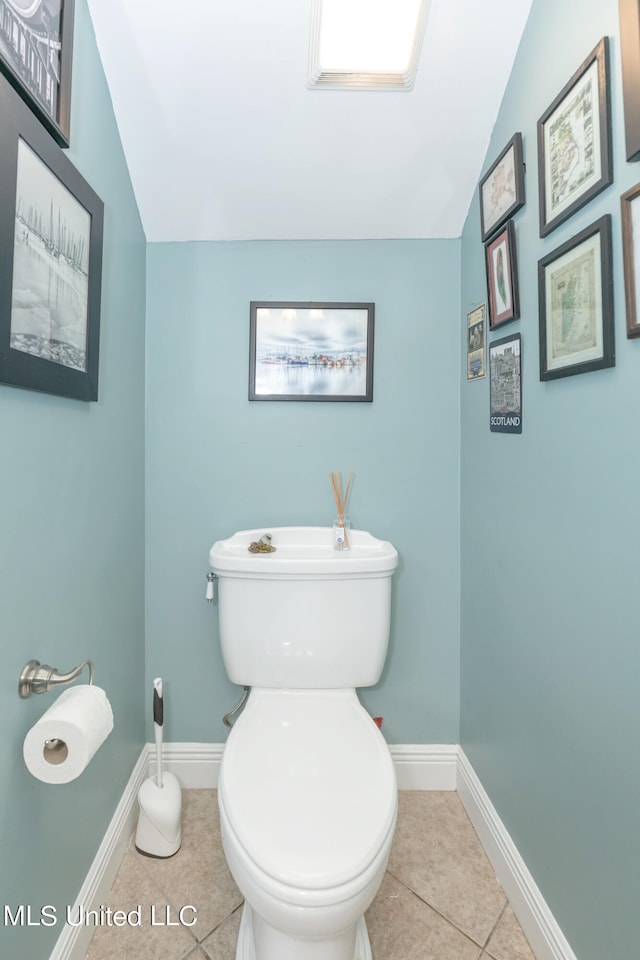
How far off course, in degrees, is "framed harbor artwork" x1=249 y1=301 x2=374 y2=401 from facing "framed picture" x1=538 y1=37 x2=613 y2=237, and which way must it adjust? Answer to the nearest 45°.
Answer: approximately 45° to its left

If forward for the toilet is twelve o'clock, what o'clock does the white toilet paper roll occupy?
The white toilet paper roll is roughly at 2 o'clock from the toilet.

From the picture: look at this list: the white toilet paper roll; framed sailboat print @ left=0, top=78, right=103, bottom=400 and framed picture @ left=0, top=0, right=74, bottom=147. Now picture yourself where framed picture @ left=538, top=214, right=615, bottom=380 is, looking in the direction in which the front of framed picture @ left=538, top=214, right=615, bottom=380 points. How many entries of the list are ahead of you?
3

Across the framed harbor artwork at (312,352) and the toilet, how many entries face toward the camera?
2

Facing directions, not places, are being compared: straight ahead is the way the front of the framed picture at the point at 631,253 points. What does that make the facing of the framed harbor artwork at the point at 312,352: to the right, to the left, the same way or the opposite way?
to the left

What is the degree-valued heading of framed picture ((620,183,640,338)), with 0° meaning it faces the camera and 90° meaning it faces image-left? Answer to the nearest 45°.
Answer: approximately 45°

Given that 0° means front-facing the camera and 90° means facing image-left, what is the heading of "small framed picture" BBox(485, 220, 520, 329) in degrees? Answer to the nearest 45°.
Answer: approximately 45°
